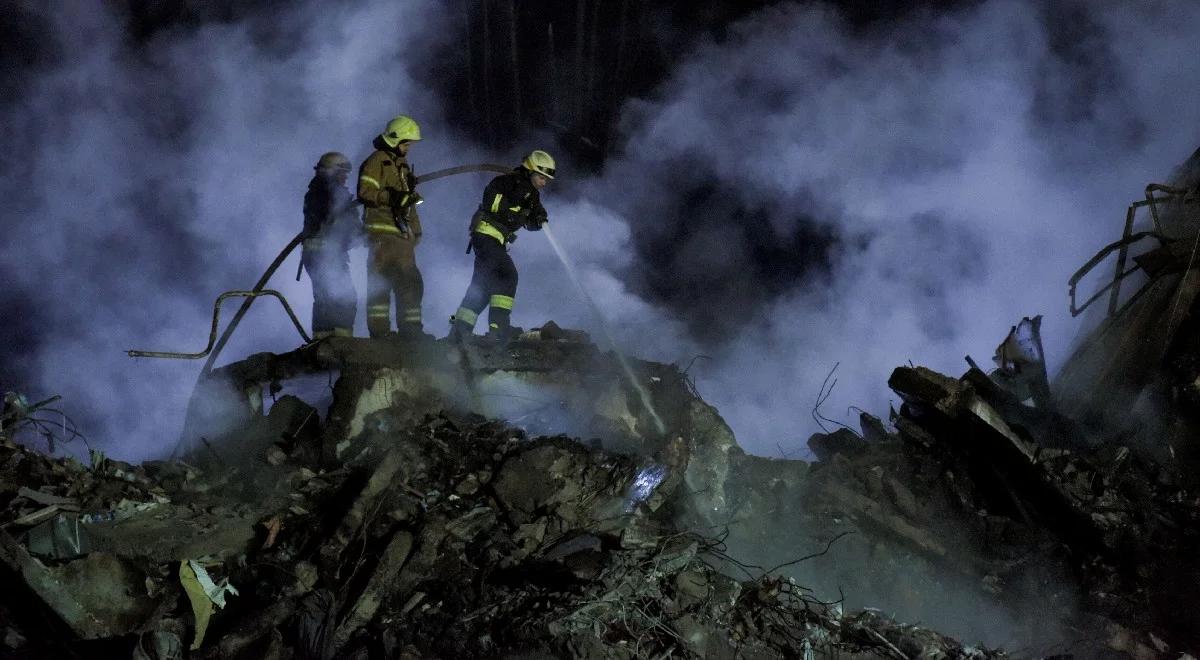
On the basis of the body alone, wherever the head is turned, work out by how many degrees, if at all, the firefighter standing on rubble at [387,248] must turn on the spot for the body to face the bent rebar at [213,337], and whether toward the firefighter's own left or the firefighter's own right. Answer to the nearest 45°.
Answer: approximately 135° to the firefighter's own right

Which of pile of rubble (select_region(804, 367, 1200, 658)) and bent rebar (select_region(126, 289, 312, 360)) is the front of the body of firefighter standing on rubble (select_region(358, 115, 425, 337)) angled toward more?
the pile of rubble

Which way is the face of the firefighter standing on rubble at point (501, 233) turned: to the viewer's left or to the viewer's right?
to the viewer's right
